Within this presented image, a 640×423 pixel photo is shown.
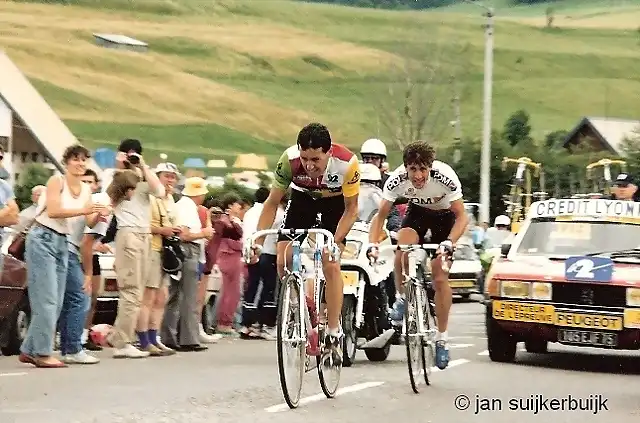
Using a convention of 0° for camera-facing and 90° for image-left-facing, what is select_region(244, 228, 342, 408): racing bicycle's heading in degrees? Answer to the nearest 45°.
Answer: approximately 0°

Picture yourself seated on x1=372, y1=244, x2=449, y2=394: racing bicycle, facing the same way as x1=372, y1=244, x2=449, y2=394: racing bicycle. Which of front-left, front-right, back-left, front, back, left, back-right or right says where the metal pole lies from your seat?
back

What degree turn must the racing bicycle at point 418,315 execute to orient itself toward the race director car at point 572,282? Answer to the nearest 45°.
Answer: approximately 135° to its left

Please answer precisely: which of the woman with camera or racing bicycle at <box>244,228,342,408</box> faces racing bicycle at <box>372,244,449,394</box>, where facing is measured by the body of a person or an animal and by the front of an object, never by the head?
the woman with camera

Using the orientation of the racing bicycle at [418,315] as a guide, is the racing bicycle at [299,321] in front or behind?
in front

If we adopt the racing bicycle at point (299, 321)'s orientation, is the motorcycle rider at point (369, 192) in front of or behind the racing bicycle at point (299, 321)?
behind

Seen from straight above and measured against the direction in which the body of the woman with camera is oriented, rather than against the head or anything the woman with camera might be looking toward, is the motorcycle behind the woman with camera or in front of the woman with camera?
in front

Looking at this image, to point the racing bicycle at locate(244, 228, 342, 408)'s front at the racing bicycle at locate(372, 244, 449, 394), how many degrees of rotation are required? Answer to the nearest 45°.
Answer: approximately 135° to its left
